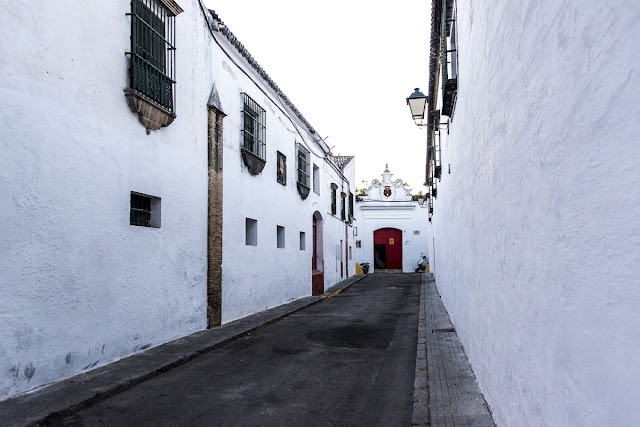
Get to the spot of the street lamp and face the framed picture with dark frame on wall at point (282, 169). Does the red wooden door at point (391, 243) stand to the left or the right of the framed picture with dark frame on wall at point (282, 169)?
right

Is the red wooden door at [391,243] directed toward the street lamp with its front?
yes

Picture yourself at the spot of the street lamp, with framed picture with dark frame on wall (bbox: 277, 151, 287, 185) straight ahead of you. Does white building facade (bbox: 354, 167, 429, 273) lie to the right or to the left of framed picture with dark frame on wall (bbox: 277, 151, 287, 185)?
right

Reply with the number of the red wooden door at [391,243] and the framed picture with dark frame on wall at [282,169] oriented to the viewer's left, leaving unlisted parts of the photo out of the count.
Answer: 0

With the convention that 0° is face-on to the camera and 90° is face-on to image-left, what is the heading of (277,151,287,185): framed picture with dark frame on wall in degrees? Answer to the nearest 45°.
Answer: approximately 315°

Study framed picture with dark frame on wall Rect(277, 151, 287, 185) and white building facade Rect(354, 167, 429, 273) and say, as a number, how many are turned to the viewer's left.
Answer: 0

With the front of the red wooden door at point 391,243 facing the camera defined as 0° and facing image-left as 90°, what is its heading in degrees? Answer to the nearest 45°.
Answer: approximately 0°

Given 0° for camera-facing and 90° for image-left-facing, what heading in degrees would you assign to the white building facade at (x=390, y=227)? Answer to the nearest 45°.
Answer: approximately 0°

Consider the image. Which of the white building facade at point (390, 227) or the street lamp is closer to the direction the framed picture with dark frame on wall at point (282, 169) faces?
the street lamp

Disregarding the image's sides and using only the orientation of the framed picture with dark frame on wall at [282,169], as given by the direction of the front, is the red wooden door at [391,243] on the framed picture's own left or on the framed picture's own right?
on the framed picture's own left

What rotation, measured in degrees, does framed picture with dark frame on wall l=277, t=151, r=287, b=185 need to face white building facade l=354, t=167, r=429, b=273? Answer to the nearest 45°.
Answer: approximately 135° to its left

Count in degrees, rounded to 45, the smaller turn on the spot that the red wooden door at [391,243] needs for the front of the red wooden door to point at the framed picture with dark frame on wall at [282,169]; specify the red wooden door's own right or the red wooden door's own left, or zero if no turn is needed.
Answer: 0° — it already faces it
